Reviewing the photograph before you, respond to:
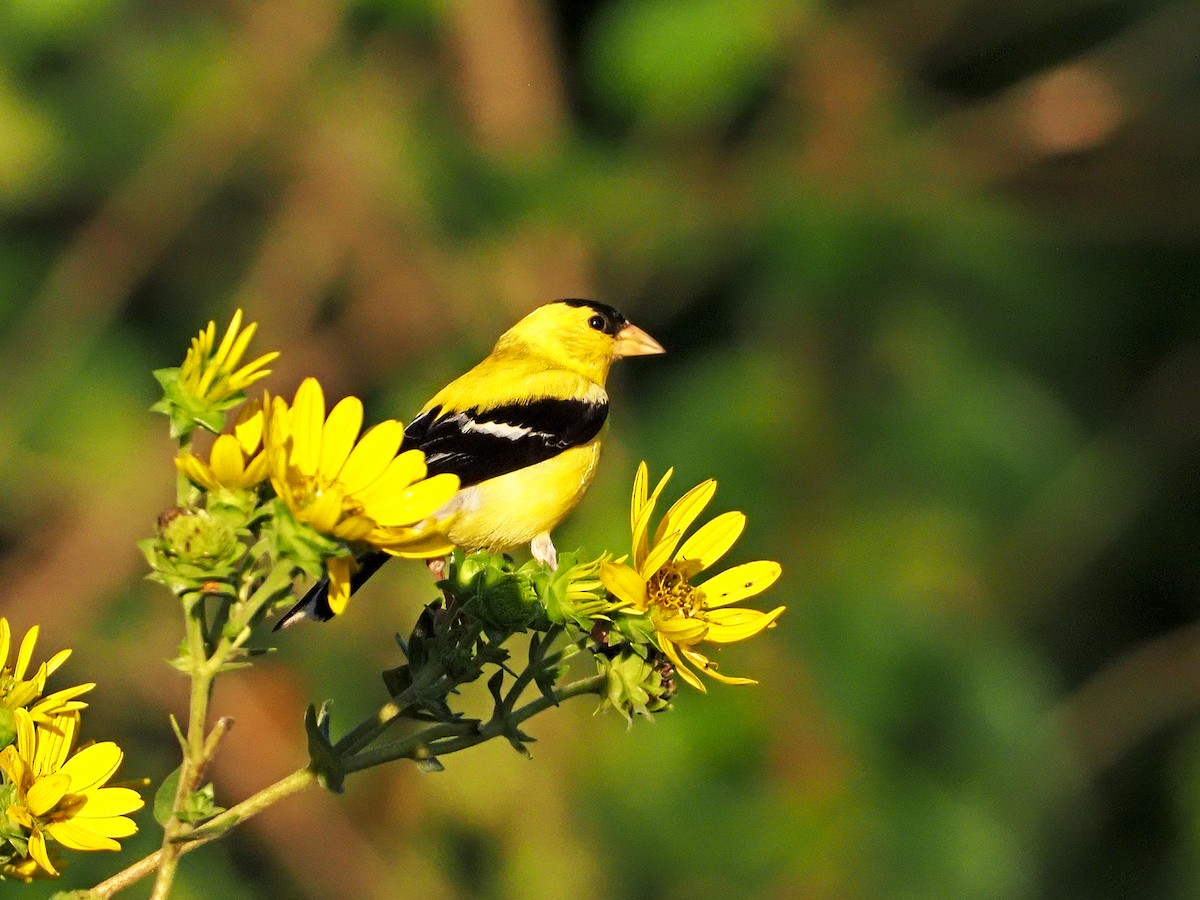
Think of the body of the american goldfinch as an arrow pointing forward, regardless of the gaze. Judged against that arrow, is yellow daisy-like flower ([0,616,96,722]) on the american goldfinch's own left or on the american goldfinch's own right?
on the american goldfinch's own right

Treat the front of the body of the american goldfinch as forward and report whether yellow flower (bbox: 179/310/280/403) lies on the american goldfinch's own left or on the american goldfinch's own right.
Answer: on the american goldfinch's own right

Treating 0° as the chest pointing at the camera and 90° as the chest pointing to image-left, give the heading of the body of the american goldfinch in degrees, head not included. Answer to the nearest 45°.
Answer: approximately 270°
